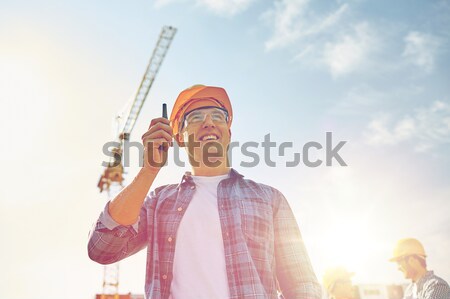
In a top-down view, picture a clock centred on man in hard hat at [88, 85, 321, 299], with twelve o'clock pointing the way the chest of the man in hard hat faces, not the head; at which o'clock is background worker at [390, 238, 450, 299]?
The background worker is roughly at 7 o'clock from the man in hard hat.

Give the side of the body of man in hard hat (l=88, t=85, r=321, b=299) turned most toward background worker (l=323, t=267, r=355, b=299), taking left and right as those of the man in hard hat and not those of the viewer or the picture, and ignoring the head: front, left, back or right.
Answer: back

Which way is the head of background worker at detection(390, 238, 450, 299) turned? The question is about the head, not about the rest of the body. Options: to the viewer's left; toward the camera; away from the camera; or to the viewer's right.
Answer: to the viewer's left

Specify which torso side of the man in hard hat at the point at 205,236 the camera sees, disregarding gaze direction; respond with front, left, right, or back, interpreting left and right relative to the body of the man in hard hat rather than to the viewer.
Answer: front

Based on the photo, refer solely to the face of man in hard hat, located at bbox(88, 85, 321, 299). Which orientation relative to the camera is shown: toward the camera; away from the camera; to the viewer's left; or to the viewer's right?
toward the camera
